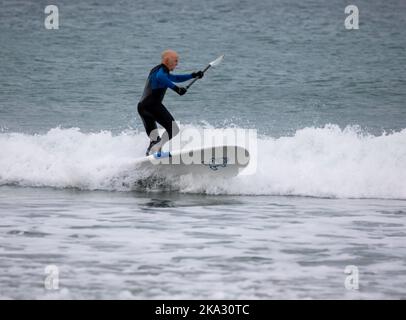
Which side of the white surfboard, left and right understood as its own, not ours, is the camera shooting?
right

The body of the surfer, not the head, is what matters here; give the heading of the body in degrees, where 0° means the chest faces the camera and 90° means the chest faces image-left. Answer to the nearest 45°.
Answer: approximately 270°

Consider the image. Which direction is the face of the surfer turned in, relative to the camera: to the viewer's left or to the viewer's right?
to the viewer's right
